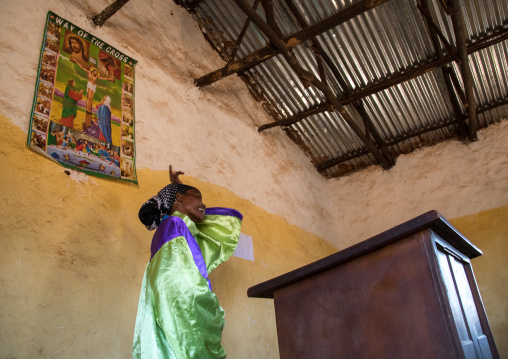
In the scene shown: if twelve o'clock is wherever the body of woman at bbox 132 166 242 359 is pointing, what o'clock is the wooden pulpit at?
The wooden pulpit is roughly at 1 o'clock from the woman.

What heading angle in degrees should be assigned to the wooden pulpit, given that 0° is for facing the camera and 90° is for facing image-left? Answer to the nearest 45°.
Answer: approximately 315°

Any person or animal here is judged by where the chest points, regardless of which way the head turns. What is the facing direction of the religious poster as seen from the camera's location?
facing the viewer and to the right of the viewer

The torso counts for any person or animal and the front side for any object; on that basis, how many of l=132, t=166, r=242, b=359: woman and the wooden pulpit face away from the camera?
0

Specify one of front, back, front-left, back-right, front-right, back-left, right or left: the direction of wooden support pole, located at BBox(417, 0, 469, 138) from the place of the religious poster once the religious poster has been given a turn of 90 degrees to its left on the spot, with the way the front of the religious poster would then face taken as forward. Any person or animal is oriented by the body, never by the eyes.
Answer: front-right

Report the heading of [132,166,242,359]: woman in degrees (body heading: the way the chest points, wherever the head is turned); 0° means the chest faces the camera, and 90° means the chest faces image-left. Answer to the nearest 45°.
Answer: approximately 270°

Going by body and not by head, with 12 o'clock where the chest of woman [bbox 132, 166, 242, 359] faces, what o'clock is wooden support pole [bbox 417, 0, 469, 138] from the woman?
The wooden support pole is roughly at 11 o'clock from the woman.
